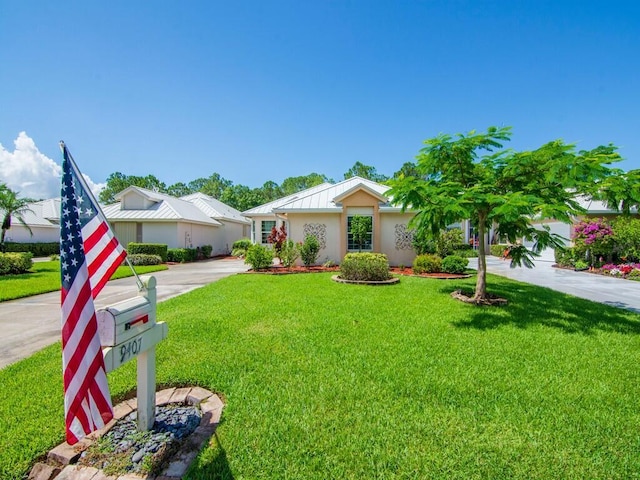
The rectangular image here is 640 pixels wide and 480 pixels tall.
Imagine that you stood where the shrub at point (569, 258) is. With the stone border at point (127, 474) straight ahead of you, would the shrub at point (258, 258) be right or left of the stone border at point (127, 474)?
right

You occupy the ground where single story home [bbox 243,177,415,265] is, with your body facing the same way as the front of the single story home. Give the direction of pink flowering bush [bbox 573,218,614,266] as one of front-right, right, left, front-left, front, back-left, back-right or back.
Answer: left

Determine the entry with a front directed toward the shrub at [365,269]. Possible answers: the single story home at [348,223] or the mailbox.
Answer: the single story home

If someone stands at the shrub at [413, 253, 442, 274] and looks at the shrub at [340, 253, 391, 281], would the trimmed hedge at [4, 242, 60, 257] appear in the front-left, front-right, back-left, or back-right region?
front-right

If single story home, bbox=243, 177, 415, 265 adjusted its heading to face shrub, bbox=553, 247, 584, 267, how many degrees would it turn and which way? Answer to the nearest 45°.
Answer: approximately 90° to its left

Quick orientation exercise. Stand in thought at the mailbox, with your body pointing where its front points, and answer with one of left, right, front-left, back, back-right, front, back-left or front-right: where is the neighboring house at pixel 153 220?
back-right

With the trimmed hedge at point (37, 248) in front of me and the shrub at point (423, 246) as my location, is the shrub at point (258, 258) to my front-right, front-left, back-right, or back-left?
front-left

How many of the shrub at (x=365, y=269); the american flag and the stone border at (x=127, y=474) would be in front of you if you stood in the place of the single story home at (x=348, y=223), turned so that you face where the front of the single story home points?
3

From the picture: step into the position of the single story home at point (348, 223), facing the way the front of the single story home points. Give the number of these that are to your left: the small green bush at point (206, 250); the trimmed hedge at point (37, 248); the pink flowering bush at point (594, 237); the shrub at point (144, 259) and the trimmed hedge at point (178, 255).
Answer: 1

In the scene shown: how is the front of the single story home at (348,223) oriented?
toward the camera

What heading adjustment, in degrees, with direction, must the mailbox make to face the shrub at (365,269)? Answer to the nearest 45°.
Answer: approximately 180°

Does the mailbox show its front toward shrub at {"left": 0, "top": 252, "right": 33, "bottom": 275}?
no

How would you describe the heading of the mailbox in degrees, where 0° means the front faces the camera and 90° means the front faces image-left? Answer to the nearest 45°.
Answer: approximately 45°

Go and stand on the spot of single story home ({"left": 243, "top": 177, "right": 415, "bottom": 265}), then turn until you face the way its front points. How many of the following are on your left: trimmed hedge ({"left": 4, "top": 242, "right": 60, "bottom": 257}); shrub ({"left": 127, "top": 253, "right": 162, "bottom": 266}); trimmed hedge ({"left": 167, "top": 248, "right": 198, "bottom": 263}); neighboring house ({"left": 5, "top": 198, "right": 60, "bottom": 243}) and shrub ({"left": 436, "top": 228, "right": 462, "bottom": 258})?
1

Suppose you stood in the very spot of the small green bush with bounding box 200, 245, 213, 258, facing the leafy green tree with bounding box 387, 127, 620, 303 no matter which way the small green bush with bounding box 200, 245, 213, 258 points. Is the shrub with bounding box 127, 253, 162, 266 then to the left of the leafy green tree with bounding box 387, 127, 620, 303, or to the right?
right

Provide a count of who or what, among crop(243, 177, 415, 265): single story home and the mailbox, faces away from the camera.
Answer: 0
